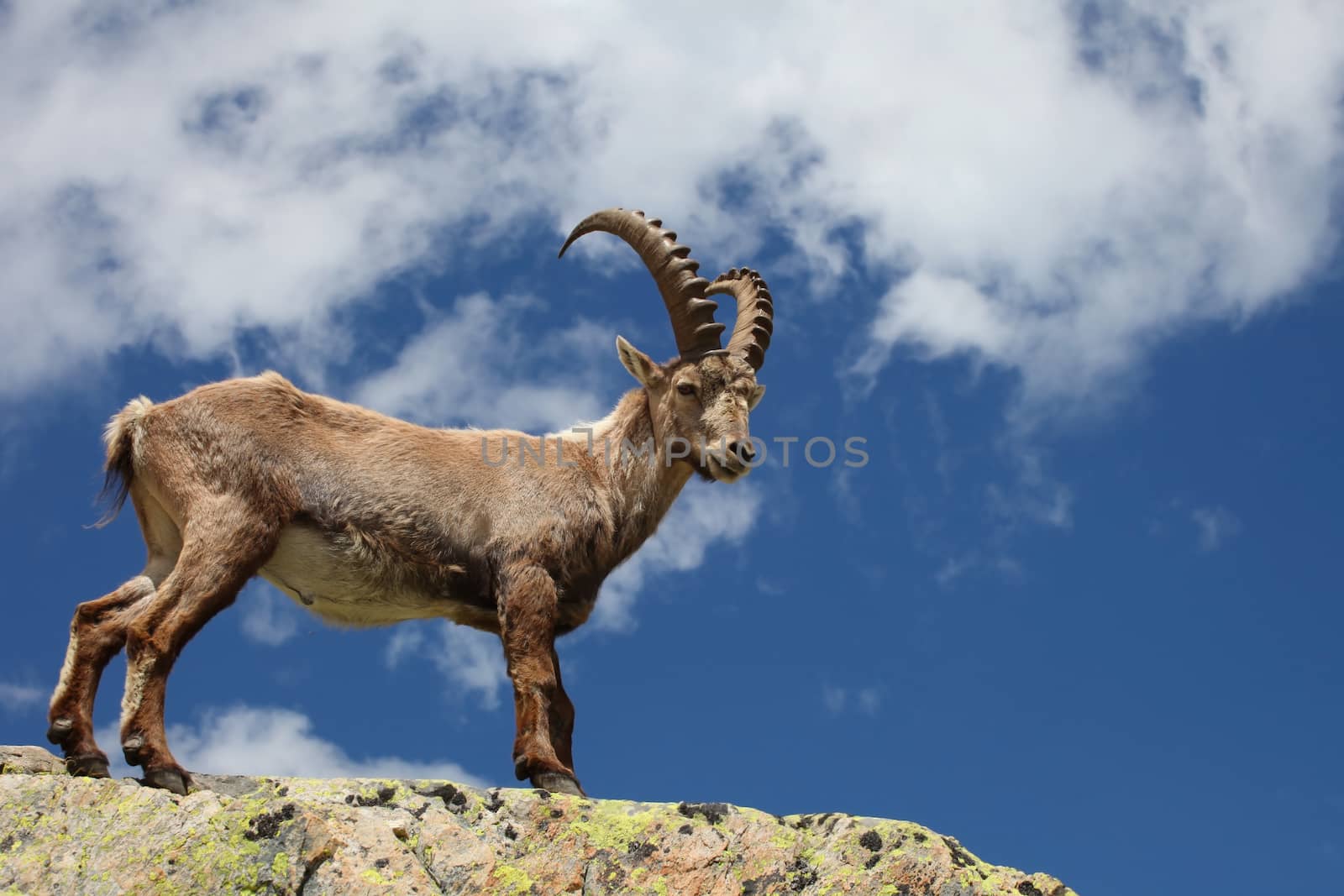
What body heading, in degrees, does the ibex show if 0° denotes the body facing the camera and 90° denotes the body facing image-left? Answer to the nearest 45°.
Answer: approximately 270°
